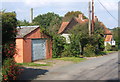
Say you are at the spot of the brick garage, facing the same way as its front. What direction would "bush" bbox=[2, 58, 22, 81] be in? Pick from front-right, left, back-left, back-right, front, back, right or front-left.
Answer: front-right

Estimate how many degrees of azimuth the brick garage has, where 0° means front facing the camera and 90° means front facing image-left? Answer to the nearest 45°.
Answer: approximately 315°

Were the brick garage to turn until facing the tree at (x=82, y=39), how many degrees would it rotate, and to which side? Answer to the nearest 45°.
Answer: approximately 90° to its left

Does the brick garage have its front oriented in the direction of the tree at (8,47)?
no

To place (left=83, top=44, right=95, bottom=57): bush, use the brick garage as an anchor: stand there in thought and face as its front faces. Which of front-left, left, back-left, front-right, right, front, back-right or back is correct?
left

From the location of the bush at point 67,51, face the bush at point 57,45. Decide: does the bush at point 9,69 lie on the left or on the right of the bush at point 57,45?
left

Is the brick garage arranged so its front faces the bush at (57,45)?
no
